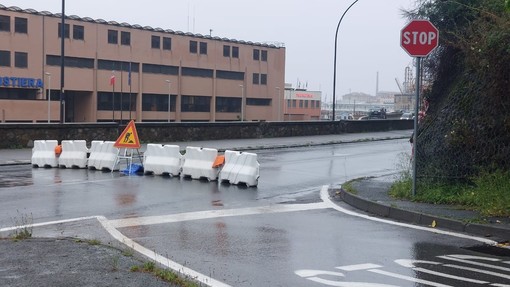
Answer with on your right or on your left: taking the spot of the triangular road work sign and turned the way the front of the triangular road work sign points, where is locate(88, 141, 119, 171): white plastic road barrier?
on your right

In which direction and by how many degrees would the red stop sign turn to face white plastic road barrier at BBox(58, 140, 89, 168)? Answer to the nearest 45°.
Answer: approximately 135° to its right

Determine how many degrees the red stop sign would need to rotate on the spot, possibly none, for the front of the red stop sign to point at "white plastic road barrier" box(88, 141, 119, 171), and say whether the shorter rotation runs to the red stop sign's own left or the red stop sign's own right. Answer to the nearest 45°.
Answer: approximately 135° to the red stop sign's own right

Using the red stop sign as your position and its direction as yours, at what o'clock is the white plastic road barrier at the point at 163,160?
The white plastic road barrier is roughly at 4 o'clock from the red stop sign.

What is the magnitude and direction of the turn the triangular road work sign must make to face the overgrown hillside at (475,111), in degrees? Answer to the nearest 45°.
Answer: approximately 45° to its left

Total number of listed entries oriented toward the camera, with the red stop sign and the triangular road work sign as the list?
2

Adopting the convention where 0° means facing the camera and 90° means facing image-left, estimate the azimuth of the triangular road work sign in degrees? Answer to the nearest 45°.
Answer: approximately 0°

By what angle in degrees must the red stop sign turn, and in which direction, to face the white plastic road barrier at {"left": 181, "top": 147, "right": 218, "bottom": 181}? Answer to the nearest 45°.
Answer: approximately 135° to its right
